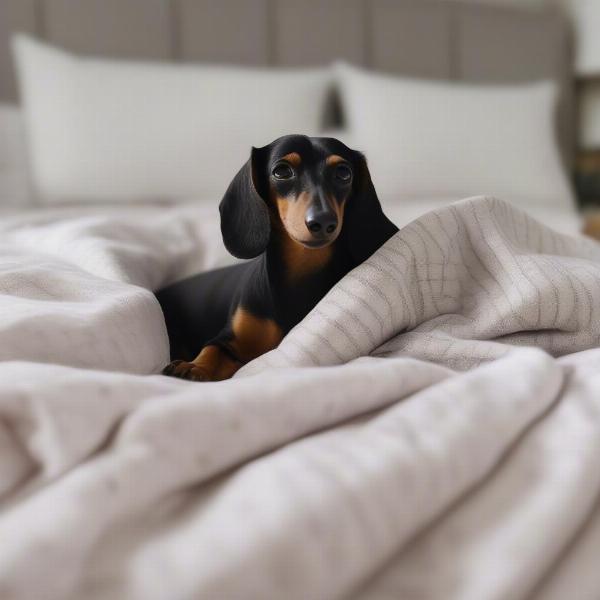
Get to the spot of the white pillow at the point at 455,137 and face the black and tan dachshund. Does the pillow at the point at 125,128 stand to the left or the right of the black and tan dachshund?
right

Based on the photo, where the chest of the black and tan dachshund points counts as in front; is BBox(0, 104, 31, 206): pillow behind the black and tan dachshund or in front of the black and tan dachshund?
behind

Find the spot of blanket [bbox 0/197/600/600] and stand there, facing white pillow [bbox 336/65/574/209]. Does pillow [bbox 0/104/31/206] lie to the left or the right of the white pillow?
left

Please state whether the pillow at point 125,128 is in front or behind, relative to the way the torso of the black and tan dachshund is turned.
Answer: behind

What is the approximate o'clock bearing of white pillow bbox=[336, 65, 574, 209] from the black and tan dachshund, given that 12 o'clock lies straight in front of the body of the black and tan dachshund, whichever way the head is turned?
The white pillow is roughly at 8 o'clock from the black and tan dachshund.

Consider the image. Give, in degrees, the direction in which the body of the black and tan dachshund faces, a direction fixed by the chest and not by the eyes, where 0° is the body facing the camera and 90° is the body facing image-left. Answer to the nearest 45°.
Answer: approximately 315°
